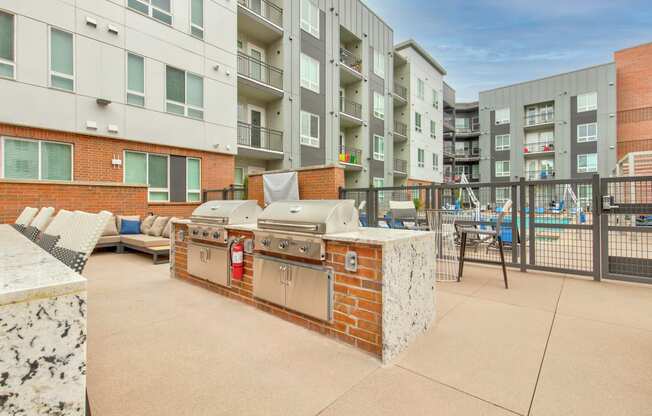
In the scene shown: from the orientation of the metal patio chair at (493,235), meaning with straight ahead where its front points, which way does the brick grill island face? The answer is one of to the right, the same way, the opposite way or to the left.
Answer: to the left

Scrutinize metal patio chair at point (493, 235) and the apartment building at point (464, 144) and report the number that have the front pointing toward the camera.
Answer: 1

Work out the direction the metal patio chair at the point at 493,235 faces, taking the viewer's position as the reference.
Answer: facing to the left of the viewer

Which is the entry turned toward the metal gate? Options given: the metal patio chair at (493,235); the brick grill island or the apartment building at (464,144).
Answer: the apartment building

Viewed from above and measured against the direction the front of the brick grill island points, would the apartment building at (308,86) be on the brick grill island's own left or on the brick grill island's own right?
on the brick grill island's own right

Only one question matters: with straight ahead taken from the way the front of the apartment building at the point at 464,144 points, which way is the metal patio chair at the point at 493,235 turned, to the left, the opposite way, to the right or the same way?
to the right

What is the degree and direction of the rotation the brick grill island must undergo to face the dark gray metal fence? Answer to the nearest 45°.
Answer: approximately 180°

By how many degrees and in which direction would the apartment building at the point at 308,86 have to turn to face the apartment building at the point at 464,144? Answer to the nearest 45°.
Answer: approximately 90° to its left

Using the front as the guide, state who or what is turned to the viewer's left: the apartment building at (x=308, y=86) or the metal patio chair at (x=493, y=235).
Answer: the metal patio chair

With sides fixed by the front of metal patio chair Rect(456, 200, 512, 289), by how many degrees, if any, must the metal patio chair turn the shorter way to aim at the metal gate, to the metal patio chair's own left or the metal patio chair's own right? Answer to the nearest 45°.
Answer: approximately 135° to the metal patio chair's own right

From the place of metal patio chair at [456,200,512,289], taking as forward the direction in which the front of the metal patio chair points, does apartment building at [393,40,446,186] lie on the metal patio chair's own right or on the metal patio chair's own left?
on the metal patio chair's own right
